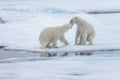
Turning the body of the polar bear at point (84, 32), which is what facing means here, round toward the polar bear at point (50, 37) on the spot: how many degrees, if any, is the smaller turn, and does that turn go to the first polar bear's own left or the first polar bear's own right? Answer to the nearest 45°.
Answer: approximately 45° to the first polar bear's own right

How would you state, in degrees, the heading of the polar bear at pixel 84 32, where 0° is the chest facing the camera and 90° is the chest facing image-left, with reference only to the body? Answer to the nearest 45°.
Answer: approximately 45°
